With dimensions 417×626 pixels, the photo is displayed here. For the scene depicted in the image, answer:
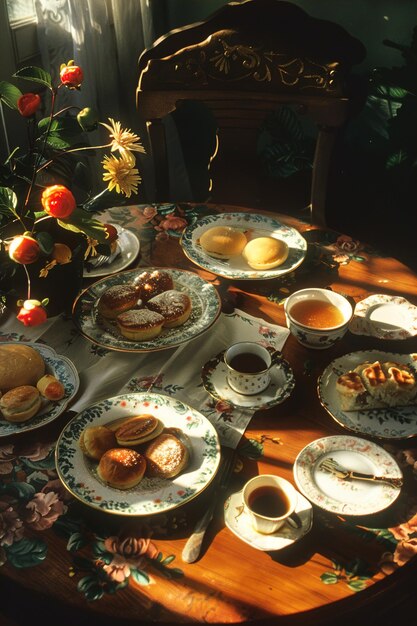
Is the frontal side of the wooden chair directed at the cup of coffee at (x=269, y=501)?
yes

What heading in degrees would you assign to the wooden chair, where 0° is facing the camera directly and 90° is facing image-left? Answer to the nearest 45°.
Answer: approximately 0°

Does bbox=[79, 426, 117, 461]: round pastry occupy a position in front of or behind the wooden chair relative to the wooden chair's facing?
in front

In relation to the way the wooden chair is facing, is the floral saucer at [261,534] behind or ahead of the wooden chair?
ahead

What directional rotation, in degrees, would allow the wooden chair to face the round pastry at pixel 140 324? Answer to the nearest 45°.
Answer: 0° — it already faces it

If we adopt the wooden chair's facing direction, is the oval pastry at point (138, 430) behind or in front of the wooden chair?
in front

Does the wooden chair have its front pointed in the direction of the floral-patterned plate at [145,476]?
yes

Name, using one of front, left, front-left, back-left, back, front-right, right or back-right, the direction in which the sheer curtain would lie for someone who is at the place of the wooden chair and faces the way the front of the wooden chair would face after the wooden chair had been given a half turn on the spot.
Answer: front-left

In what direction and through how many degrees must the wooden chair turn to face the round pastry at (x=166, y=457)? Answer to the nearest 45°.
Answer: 0° — it already faces it
